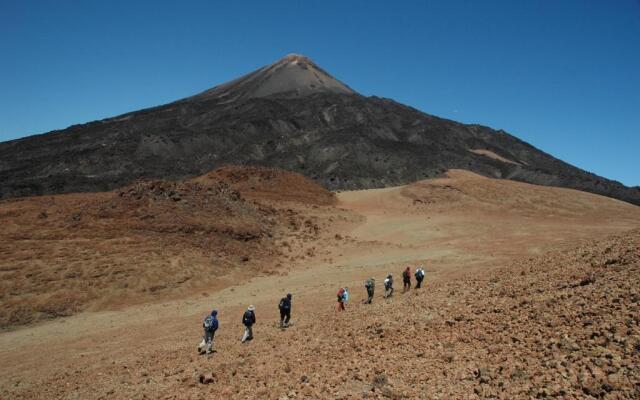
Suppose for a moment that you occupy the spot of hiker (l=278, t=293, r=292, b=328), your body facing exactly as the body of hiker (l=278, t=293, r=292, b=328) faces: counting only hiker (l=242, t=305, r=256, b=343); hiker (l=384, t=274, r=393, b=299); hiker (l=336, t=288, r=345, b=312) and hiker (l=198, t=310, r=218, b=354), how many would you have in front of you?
2

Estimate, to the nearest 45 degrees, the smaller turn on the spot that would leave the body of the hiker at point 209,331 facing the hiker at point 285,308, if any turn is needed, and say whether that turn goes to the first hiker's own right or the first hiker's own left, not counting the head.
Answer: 0° — they already face them

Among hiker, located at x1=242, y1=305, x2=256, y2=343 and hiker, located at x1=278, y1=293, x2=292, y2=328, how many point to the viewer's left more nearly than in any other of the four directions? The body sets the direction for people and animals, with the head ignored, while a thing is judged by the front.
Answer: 0

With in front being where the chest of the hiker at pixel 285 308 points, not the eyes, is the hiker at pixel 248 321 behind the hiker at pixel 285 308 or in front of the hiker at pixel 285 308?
behind

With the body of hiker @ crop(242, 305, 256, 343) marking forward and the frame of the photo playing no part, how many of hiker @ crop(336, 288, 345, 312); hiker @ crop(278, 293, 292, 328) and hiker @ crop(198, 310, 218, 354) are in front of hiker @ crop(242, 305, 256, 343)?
2

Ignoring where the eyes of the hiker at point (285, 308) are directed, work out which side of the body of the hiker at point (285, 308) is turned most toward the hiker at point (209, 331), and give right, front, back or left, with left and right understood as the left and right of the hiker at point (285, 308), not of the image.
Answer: back

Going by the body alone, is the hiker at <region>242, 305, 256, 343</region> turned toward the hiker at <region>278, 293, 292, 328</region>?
yes

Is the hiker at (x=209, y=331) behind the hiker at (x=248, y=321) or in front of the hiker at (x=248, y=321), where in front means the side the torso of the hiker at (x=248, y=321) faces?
behind

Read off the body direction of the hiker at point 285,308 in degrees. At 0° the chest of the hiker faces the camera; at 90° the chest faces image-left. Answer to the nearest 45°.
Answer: approximately 225°

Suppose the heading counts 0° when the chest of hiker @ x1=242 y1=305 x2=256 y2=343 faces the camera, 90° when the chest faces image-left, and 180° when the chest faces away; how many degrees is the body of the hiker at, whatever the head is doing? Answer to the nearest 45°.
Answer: approximately 225°

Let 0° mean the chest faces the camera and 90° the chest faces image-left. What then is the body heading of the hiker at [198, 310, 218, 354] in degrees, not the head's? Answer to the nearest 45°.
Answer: approximately 225°
